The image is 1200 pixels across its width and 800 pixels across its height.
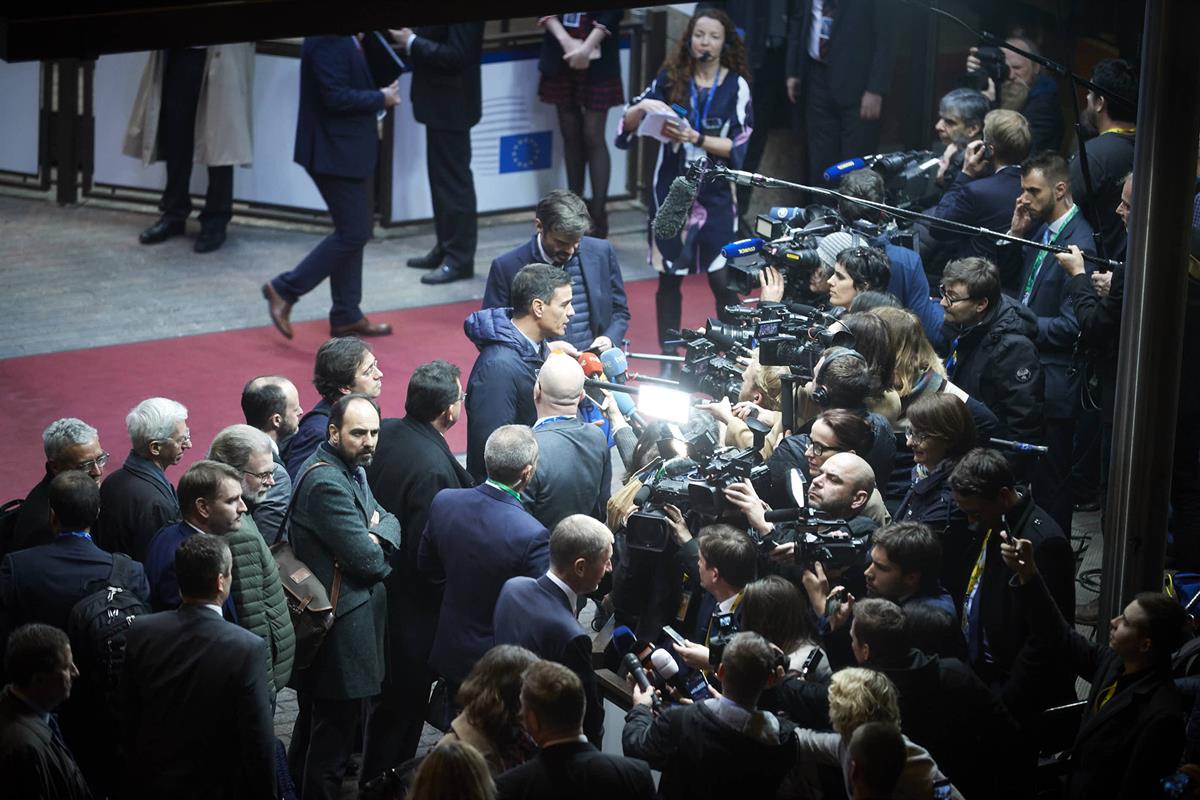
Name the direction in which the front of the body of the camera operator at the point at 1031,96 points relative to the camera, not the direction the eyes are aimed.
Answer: to the viewer's left

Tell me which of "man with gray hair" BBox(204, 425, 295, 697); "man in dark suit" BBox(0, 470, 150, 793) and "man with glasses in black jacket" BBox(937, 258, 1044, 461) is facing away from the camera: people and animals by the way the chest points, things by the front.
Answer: the man in dark suit

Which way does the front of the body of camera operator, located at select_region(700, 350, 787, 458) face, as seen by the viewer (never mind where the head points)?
to the viewer's left

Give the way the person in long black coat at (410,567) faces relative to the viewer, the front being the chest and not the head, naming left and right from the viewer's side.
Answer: facing away from the viewer and to the right of the viewer

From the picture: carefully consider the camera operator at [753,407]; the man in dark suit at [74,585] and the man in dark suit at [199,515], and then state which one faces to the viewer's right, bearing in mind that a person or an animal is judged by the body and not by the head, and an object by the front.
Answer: the man in dark suit at [199,515]

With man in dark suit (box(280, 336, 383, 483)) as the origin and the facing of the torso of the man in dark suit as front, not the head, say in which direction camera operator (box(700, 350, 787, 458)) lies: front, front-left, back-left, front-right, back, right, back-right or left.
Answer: front

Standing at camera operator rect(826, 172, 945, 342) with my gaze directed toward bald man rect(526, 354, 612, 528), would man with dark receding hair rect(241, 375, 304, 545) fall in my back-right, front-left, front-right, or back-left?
front-right

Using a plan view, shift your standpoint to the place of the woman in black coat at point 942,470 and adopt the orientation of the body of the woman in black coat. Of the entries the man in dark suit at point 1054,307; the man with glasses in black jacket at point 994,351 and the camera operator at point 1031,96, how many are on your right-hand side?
3

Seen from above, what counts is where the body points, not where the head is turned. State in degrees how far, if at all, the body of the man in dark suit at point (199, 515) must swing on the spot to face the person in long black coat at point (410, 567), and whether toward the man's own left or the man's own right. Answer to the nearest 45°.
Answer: approximately 45° to the man's own left

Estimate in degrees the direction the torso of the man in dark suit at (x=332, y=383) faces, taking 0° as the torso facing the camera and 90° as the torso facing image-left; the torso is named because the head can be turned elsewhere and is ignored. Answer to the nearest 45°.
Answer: approximately 270°

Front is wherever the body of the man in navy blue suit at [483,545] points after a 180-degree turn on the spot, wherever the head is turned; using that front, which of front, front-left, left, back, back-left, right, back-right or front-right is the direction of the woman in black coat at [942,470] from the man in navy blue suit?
back-left

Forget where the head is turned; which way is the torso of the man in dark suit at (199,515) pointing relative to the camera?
to the viewer's right

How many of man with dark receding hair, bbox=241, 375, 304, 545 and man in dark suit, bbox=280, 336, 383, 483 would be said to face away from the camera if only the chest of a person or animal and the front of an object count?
0

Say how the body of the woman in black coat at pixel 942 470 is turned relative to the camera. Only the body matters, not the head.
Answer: to the viewer's left
